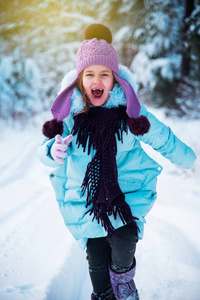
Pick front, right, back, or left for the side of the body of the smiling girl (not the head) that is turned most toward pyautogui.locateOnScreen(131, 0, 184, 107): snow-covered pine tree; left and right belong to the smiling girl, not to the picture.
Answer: back

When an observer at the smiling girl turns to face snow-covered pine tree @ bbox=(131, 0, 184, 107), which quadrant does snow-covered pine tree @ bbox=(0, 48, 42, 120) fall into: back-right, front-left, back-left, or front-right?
front-left

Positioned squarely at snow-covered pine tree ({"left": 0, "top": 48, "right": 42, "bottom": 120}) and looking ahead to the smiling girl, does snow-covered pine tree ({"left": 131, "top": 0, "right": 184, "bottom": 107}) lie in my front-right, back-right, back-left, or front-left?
front-left

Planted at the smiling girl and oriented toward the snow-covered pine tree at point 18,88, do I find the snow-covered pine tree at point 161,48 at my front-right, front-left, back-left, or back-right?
front-right

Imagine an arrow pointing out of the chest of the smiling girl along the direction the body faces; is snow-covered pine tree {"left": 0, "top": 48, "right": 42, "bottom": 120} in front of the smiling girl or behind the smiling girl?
behind

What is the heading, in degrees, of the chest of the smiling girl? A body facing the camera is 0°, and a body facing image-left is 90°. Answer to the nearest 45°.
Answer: approximately 0°
